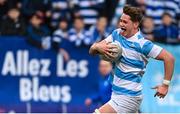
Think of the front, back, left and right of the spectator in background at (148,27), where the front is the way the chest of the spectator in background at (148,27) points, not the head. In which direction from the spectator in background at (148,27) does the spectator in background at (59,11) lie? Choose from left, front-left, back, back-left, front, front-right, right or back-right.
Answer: right

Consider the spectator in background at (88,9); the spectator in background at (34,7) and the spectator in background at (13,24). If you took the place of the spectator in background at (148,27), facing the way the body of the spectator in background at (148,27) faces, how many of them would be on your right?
3
